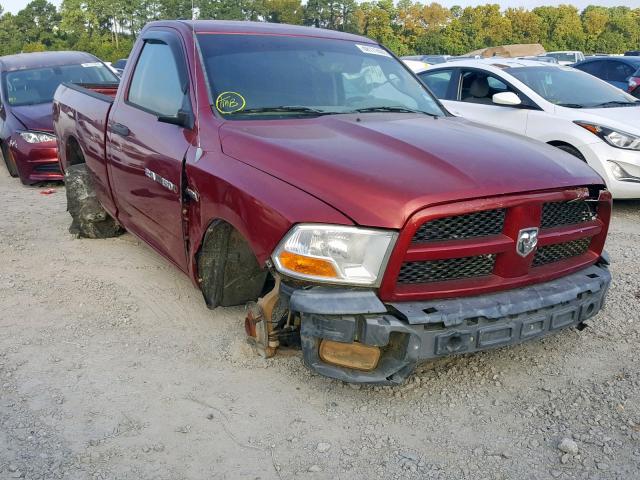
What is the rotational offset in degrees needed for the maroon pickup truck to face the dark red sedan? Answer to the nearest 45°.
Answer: approximately 180°

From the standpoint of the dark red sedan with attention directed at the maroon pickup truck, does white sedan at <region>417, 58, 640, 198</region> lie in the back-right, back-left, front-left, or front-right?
front-left

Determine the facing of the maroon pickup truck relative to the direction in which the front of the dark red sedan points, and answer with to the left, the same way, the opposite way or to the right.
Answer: the same way

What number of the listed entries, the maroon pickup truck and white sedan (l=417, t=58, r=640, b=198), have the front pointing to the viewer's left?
0

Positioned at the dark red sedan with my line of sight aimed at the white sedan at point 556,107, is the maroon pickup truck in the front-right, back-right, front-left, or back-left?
front-right

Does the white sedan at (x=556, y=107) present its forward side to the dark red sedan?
no

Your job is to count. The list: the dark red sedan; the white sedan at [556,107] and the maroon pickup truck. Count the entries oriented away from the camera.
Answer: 0

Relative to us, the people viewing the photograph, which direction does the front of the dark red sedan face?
facing the viewer and to the right of the viewer

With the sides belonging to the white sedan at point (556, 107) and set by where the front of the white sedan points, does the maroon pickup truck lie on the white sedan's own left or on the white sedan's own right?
on the white sedan's own right

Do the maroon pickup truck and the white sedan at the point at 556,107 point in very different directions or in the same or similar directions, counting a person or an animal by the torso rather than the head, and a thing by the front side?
same or similar directions

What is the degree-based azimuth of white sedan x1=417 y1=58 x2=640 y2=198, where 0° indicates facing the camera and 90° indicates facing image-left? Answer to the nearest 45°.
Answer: approximately 315°

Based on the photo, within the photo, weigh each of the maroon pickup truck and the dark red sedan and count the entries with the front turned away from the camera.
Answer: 0
